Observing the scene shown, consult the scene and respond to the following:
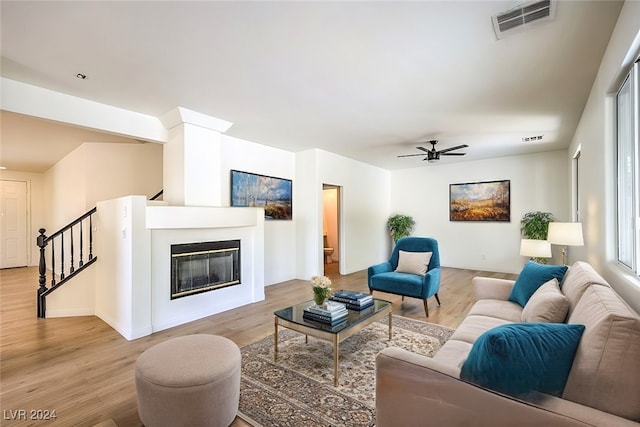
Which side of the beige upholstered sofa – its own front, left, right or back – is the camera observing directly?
left

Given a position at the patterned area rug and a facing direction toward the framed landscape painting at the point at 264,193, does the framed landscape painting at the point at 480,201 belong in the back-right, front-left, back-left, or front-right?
front-right

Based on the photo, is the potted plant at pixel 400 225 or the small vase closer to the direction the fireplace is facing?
the small vase

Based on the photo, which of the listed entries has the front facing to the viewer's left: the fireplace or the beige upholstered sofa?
the beige upholstered sofa

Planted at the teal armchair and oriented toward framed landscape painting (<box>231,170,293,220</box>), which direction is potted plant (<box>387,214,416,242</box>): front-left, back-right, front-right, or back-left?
front-right

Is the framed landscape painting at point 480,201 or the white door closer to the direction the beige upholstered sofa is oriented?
the white door

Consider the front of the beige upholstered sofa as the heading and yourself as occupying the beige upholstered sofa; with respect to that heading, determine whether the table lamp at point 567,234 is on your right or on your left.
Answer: on your right

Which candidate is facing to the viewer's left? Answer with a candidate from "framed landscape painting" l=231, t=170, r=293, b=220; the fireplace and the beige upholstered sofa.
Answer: the beige upholstered sofa

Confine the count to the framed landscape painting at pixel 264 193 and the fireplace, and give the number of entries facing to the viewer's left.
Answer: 0

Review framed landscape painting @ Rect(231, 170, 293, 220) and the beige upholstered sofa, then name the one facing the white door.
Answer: the beige upholstered sofa

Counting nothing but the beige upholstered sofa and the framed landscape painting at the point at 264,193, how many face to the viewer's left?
1

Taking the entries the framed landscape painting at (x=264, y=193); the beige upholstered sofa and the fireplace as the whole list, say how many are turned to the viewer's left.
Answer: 1

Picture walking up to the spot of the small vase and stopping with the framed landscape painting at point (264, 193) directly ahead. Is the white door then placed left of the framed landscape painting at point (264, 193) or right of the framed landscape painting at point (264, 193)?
left

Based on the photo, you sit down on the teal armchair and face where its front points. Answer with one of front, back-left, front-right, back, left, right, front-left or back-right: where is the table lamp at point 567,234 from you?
back-left

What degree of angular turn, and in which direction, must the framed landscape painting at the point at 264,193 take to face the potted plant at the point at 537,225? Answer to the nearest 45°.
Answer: approximately 45° to its left

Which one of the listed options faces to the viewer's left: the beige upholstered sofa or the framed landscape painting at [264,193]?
the beige upholstered sofa

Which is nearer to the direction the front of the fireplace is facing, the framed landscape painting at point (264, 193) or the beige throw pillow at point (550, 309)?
the beige throw pillow

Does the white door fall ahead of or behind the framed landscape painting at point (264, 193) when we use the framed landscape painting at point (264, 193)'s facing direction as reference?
behind

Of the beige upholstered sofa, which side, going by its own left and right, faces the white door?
front
